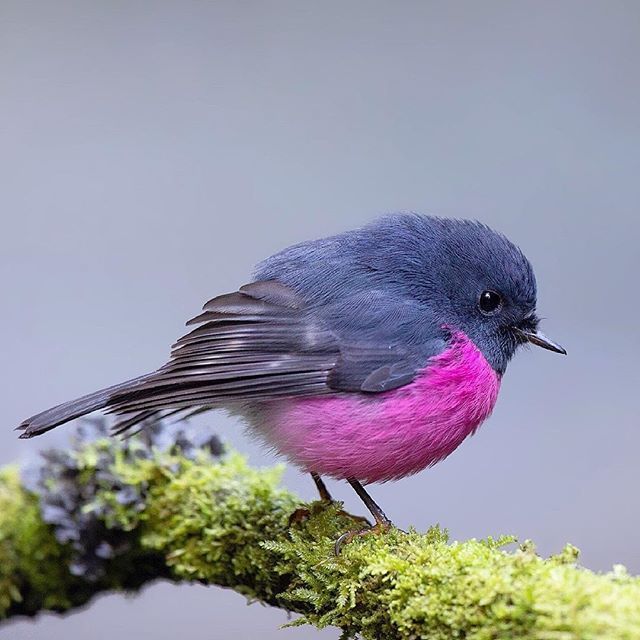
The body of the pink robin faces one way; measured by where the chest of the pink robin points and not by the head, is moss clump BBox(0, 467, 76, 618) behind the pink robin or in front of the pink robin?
behind

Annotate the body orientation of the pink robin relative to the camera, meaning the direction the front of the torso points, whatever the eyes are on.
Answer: to the viewer's right
